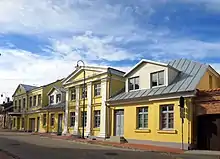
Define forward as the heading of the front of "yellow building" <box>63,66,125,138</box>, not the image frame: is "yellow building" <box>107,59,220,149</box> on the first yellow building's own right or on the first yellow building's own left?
on the first yellow building's own left

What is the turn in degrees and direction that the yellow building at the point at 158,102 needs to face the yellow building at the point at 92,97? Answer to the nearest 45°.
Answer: approximately 90° to its right

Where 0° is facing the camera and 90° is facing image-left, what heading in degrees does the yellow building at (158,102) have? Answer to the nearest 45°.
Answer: approximately 45°

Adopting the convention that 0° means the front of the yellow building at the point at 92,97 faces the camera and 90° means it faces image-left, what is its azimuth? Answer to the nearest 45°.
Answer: approximately 45°
